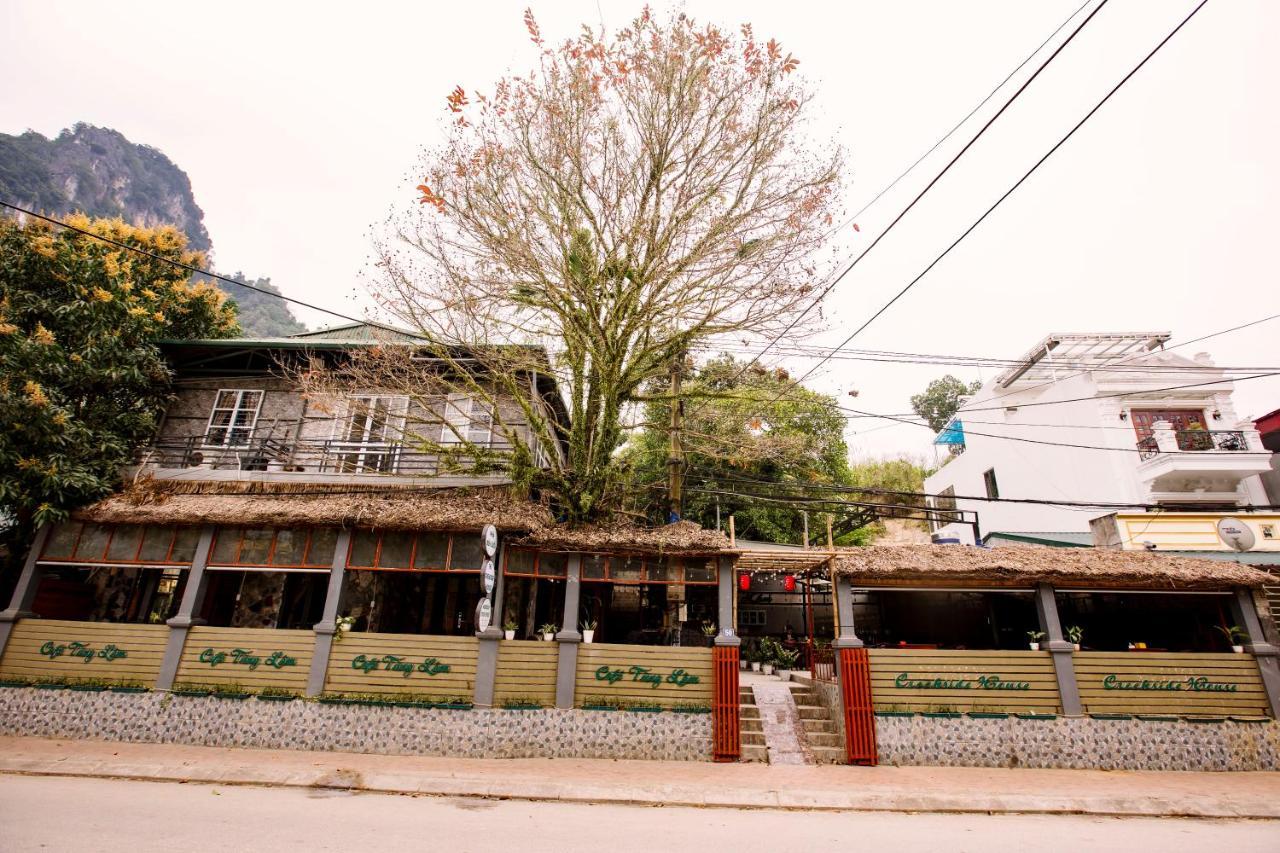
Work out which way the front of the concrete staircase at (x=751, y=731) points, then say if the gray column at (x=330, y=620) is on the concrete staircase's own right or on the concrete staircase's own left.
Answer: on the concrete staircase's own right

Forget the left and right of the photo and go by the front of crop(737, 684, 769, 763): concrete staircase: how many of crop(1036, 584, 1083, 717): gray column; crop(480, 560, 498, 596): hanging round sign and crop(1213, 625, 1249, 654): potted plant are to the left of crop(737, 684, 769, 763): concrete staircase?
2

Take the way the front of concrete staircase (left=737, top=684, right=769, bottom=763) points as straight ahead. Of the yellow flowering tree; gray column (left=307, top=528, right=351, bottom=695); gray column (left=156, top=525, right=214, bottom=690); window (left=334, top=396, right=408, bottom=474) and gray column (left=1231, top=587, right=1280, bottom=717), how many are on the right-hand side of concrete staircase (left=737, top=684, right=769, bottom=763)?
4

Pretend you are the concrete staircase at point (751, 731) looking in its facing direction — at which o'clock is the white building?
The white building is roughly at 8 o'clock from the concrete staircase.

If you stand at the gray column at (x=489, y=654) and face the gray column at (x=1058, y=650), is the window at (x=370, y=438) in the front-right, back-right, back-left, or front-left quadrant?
back-left

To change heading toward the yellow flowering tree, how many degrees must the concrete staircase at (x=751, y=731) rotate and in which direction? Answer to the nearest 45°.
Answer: approximately 90° to its right

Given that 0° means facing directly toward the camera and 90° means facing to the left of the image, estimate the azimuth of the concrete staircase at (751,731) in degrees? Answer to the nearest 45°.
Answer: approximately 0°

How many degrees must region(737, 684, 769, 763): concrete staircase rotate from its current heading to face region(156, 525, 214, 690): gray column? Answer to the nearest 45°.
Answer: approximately 90° to its right

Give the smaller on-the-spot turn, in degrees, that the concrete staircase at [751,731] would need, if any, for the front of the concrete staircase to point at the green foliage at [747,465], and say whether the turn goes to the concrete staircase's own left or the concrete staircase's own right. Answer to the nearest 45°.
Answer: approximately 180°

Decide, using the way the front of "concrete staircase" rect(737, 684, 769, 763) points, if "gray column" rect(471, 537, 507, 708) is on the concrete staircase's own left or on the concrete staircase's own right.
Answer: on the concrete staircase's own right

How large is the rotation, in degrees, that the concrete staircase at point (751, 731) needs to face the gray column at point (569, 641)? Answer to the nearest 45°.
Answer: approximately 90° to its right

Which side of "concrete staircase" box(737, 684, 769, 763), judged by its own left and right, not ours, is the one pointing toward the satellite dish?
left

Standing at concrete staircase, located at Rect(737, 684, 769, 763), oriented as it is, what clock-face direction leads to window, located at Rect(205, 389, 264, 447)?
The window is roughly at 3 o'clock from the concrete staircase.
